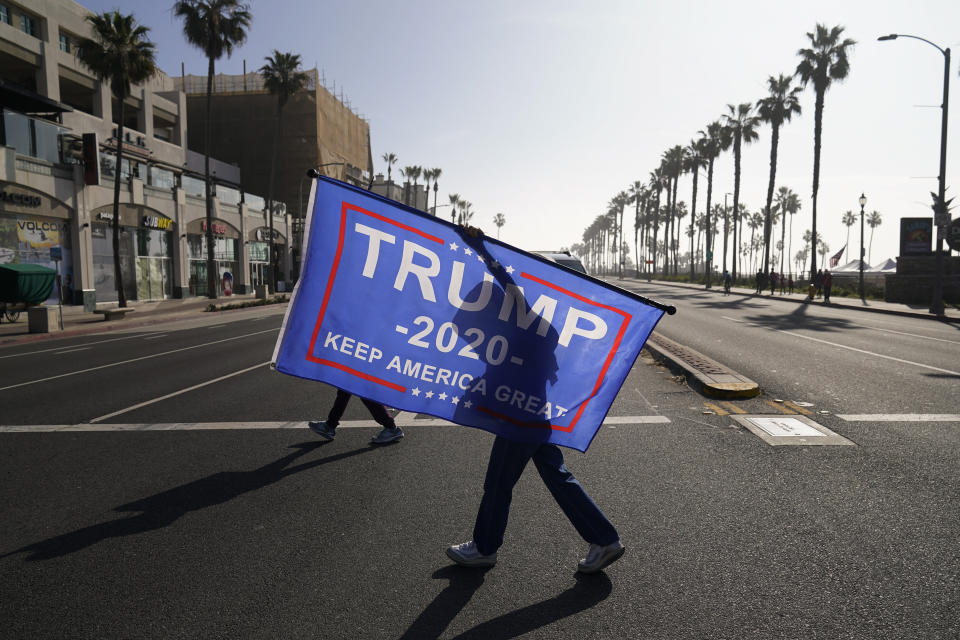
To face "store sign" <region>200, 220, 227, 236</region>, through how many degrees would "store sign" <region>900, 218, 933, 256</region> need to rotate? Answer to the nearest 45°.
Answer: approximately 90° to its right

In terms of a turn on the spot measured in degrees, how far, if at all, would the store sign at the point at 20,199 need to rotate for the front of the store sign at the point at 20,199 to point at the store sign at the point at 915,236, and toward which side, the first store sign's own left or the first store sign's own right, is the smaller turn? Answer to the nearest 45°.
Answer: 0° — it already faces it

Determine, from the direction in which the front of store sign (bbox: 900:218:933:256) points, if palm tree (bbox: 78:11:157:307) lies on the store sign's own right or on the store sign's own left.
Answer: on the store sign's own right

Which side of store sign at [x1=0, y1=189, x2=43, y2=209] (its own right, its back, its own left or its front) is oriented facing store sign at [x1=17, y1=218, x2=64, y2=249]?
left

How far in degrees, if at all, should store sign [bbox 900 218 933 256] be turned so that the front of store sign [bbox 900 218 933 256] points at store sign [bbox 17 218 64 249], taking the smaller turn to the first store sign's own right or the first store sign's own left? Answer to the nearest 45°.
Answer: approximately 45° to the first store sign's own right

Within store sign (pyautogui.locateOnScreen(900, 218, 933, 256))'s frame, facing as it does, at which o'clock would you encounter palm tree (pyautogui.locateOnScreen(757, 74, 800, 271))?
The palm tree is roughly at 5 o'clock from the store sign.

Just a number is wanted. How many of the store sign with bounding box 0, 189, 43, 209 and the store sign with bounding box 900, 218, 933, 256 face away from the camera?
0

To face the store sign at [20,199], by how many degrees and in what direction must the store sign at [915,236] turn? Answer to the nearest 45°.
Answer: approximately 45° to its right

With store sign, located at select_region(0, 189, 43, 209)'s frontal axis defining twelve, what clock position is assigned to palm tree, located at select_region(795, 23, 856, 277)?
The palm tree is roughly at 11 o'clock from the store sign.

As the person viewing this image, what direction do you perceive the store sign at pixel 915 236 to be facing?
facing the viewer

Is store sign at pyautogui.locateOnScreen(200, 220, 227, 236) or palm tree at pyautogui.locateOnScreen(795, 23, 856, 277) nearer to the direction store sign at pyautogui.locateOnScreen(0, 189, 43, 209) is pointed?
the palm tree

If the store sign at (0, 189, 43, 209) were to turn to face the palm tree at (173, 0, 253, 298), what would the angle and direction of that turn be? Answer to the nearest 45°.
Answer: approximately 90° to its left

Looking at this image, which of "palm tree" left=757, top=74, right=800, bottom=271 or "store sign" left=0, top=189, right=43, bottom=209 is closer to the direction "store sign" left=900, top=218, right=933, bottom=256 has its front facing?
the store sign
